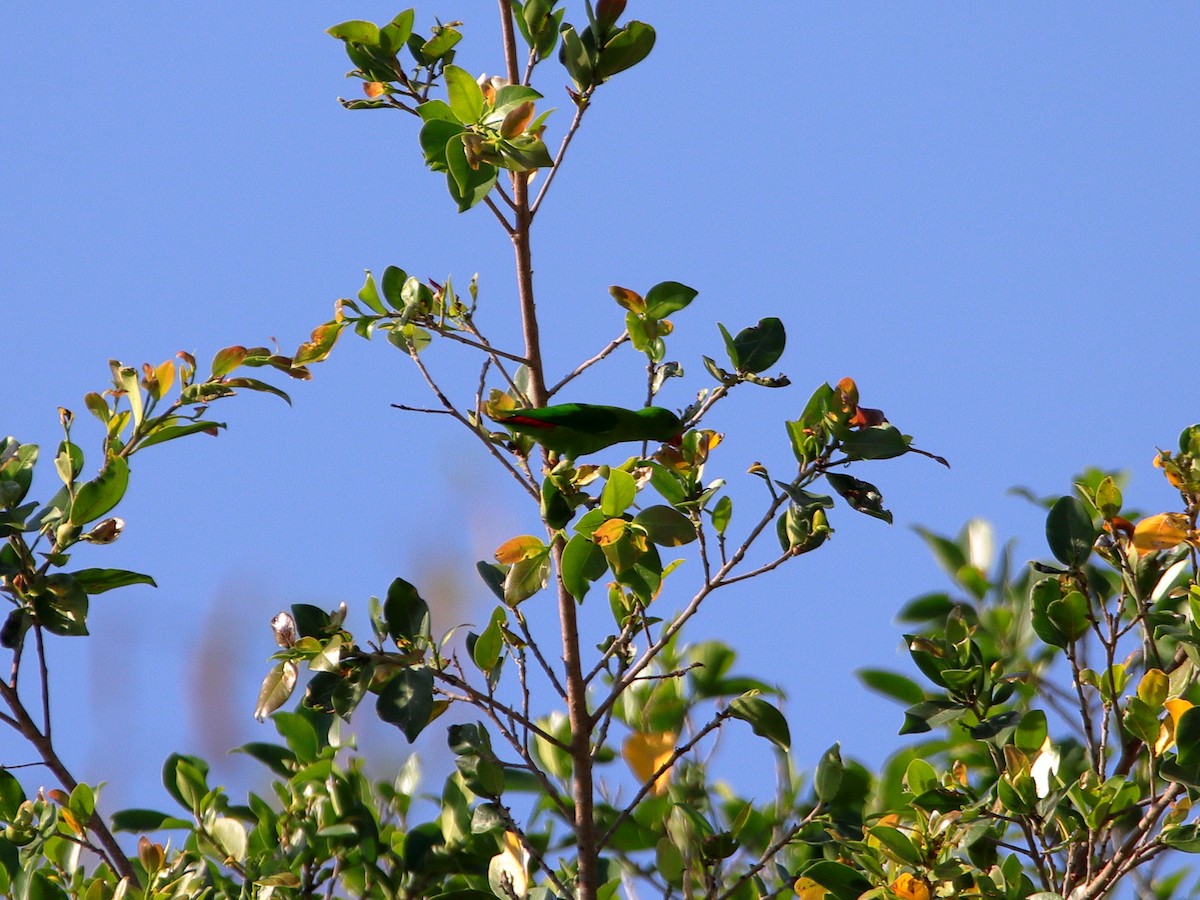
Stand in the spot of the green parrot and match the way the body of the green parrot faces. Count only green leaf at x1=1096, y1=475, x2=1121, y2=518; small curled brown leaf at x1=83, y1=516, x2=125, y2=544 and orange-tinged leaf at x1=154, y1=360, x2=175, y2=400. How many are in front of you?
1

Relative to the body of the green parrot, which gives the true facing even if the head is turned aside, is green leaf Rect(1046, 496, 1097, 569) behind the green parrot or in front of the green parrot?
in front

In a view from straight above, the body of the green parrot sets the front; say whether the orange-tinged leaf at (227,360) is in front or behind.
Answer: behind

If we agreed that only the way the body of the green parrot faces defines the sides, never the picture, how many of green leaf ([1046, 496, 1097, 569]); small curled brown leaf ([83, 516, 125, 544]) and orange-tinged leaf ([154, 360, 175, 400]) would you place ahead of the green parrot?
1

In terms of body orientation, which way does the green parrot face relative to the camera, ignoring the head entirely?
to the viewer's right
